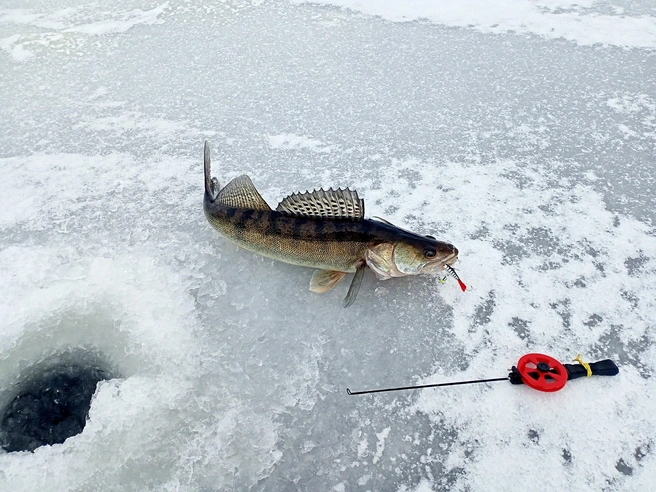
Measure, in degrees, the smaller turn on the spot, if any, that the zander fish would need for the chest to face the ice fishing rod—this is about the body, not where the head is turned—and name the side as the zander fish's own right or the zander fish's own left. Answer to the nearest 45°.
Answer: approximately 45° to the zander fish's own right

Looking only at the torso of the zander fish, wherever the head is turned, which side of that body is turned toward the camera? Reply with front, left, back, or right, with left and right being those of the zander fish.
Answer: right
